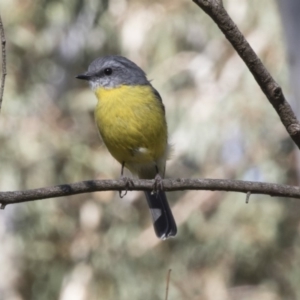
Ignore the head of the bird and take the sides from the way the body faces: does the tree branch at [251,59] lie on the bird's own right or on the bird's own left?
on the bird's own left

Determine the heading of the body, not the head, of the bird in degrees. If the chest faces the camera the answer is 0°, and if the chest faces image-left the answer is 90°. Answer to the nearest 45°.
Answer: approximately 45°
